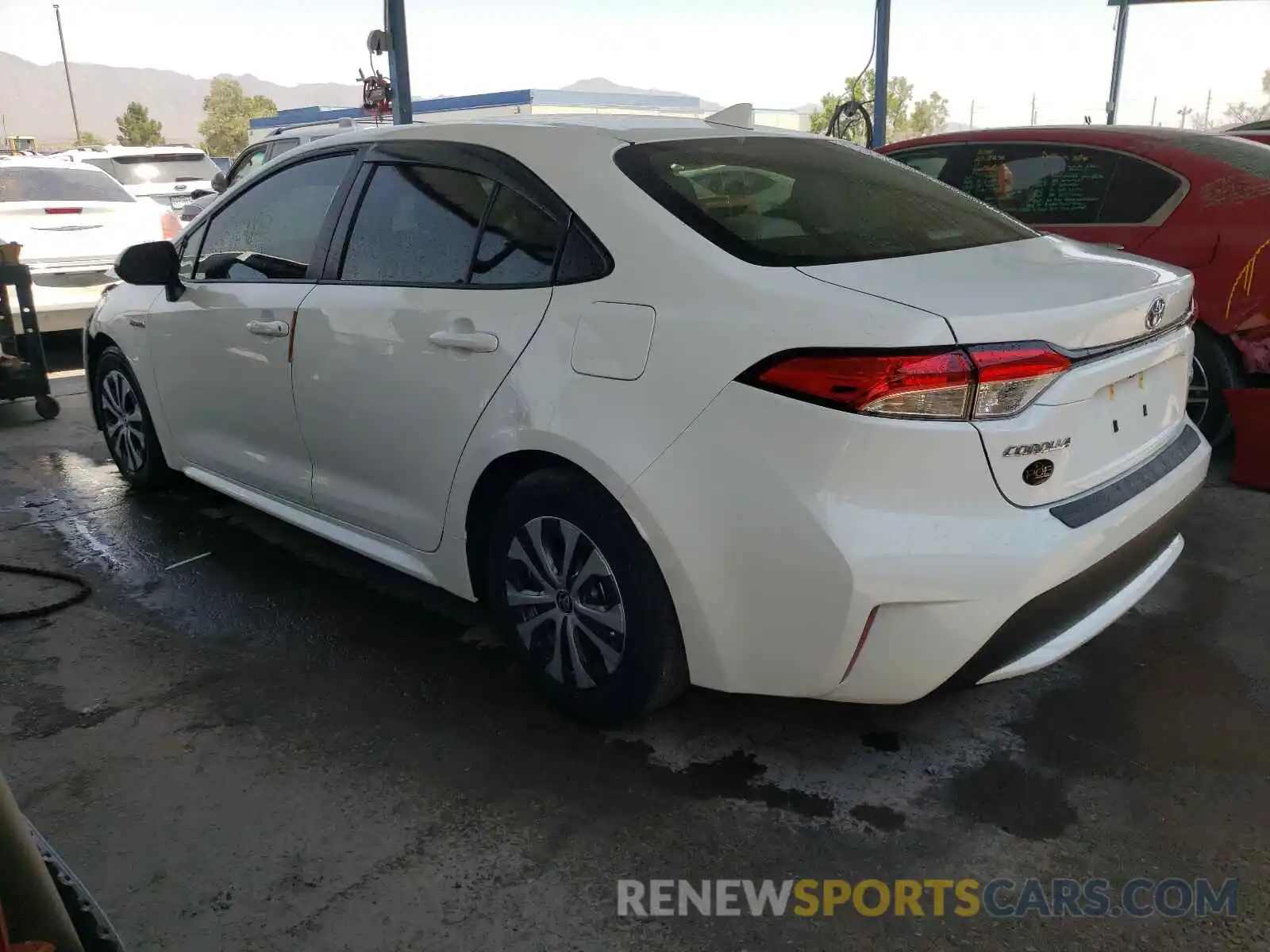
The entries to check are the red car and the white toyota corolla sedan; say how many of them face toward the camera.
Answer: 0

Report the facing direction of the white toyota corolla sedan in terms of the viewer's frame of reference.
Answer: facing away from the viewer and to the left of the viewer

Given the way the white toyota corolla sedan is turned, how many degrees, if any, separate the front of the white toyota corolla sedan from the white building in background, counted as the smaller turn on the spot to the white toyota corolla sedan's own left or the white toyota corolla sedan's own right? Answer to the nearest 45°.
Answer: approximately 45° to the white toyota corolla sedan's own right

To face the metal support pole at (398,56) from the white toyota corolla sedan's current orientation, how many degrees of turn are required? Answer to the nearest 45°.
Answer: approximately 45° to its right

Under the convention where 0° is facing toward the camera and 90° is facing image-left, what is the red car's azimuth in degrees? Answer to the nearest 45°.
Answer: approximately 135°

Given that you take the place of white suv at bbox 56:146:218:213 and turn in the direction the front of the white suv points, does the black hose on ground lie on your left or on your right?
on your left

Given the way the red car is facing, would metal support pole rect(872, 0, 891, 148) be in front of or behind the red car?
in front

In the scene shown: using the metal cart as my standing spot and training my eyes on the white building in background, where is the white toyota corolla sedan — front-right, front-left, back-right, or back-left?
back-right

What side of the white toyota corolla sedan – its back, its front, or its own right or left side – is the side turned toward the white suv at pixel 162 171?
front

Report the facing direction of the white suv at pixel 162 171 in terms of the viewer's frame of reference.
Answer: facing away from the viewer and to the left of the viewer

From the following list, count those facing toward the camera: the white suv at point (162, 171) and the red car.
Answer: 0

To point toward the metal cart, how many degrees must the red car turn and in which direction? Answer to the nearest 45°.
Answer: approximately 45° to its left
